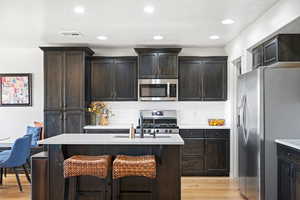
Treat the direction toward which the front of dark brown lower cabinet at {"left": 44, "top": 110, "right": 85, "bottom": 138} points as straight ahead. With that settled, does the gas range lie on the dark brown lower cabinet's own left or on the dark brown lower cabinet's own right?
on the dark brown lower cabinet's own left

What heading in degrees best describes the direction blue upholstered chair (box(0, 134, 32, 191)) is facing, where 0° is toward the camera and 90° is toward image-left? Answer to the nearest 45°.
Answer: approximately 135°

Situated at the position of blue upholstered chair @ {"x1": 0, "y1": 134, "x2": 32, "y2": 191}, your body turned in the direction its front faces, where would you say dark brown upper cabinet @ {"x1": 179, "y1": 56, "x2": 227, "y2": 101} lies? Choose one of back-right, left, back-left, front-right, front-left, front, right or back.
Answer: back-right

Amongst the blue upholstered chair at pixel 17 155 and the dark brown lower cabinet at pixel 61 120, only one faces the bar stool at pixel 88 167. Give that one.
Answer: the dark brown lower cabinet

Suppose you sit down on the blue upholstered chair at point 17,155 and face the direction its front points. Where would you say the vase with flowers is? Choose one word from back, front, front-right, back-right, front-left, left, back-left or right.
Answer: right

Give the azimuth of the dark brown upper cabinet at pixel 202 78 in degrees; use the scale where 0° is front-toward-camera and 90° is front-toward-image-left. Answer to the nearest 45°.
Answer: approximately 0°

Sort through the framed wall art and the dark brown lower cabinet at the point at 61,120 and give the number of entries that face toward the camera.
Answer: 2

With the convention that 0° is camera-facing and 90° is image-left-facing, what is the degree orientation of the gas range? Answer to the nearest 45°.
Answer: approximately 0°

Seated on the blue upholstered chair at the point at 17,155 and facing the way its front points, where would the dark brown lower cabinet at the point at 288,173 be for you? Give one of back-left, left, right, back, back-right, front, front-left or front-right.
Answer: back

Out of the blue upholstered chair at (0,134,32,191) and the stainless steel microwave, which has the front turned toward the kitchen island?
the stainless steel microwave
